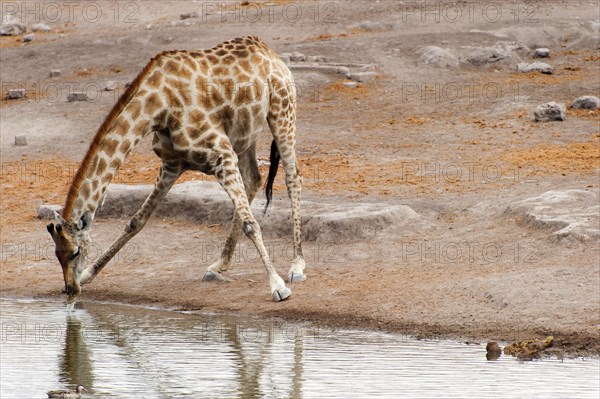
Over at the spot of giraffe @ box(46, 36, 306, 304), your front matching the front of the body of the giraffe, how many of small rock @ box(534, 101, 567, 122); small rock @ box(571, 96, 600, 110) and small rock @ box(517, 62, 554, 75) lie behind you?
3

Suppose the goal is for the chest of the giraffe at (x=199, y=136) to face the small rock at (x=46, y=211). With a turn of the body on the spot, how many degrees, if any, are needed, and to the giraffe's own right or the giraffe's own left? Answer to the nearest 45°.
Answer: approximately 90° to the giraffe's own right

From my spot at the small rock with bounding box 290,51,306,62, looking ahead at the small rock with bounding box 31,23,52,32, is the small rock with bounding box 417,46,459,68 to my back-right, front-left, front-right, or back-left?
back-right

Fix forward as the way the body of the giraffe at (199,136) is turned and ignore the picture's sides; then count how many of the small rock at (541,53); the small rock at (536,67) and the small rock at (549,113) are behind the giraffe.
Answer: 3

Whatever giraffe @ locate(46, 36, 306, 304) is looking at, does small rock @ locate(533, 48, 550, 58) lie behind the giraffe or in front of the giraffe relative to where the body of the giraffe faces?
behind

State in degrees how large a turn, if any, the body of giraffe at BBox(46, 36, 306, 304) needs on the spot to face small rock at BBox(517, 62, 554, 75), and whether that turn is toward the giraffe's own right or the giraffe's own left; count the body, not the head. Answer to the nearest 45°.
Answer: approximately 180°

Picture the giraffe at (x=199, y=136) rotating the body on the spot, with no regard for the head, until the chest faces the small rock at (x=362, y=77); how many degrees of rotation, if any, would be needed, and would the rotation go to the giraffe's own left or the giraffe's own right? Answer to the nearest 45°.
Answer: approximately 135° to the giraffe's own right

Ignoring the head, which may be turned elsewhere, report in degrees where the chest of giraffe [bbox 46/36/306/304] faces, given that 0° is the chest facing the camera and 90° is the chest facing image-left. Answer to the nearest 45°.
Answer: approximately 45°

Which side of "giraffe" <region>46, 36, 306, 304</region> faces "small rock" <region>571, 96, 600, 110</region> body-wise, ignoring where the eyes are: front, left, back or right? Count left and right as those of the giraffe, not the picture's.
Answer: back
